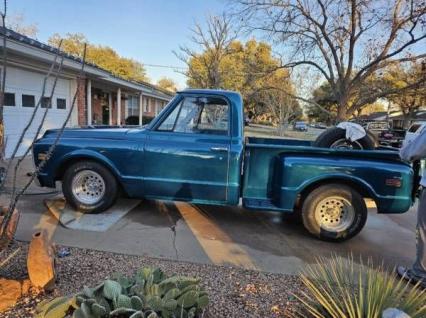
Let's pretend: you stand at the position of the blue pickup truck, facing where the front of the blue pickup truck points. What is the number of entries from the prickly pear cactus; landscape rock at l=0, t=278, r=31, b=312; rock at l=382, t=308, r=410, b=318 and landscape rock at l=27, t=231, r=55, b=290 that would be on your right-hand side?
0

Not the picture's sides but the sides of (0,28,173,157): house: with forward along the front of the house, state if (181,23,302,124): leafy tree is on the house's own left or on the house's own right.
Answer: on the house's own left

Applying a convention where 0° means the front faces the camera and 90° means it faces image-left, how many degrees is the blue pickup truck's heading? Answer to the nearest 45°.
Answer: approximately 90°

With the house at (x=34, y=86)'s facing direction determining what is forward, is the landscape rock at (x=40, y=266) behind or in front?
in front

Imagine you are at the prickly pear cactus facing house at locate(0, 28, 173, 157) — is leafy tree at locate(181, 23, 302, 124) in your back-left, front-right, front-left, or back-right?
front-right

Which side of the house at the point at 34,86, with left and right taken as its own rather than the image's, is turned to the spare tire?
front

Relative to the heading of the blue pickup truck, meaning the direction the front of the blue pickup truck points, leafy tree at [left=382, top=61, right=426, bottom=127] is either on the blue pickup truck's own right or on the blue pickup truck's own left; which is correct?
on the blue pickup truck's own right

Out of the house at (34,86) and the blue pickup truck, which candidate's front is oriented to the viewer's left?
the blue pickup truck

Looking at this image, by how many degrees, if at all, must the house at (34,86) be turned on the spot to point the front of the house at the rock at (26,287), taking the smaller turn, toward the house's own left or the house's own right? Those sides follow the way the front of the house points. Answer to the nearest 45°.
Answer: approximately 45° to the house's own right

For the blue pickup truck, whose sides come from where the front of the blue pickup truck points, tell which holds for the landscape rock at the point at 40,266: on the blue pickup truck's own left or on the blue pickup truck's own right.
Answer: on the blue pickup truck's own left

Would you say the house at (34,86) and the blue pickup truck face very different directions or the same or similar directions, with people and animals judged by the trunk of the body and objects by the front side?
very different directions

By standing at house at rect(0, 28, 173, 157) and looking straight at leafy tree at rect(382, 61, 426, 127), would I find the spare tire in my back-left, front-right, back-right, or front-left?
front-right

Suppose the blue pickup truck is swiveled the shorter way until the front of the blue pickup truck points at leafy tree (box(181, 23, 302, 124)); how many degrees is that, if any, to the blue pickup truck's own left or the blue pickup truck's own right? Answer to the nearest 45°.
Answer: approximately 90° to the blue pickup truck's own right

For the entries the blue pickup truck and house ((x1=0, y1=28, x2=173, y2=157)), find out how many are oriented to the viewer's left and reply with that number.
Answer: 1

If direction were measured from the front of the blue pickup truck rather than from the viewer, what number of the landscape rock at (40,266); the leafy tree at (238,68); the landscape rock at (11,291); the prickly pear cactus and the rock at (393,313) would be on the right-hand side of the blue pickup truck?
1

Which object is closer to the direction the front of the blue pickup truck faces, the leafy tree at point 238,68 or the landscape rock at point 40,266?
the landscape rock

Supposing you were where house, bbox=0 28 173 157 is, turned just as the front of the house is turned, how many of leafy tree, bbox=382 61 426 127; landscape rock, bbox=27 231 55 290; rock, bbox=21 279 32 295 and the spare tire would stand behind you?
0

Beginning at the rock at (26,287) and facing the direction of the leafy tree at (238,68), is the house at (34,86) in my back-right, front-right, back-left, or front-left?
front-left

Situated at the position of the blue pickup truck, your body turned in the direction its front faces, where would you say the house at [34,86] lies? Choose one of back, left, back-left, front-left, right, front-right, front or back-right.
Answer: front-right
